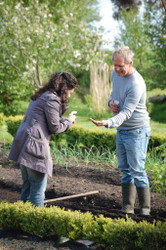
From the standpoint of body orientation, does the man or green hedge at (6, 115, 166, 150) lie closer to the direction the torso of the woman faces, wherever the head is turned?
the man

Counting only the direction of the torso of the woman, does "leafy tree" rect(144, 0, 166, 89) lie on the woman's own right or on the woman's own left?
on the woman's own left

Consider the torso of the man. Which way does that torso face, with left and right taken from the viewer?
facing the viewer and to the left of the viewer

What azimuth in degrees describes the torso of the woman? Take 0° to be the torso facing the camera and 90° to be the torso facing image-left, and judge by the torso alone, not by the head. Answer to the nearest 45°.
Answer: approximately 270°

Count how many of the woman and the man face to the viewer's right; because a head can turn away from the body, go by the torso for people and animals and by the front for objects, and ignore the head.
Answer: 1

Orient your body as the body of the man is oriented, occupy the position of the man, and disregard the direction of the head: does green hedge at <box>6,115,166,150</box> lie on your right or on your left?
on your right

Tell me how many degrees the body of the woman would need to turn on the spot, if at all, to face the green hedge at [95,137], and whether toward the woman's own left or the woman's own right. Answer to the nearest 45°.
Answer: approximately 90° to the woman's own left

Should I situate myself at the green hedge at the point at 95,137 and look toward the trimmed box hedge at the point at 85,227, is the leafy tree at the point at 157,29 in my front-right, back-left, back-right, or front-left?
back-left

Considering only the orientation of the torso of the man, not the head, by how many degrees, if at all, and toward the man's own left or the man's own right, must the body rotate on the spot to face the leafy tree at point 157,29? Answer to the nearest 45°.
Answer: approximately 135° to the man's own right

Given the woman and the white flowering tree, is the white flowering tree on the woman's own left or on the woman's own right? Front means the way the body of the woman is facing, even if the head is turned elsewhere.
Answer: on the woman's own left

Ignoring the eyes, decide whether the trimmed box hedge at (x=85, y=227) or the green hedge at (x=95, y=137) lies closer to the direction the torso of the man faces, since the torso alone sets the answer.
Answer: the trimmed box hedge

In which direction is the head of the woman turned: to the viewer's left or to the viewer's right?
to the viewer's right

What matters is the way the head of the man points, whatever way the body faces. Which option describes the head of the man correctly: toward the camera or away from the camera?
toward the camera
